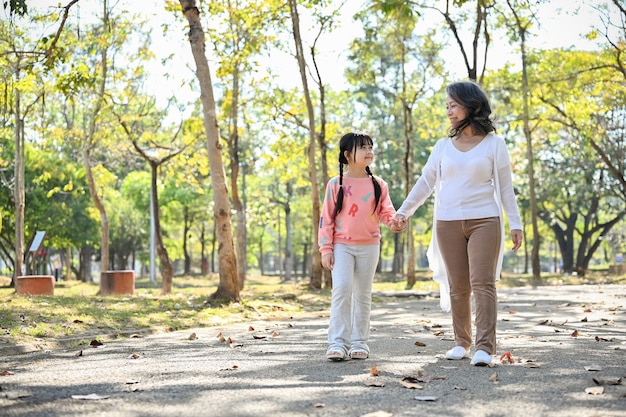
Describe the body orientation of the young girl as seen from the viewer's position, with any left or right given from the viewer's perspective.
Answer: facing the viewer

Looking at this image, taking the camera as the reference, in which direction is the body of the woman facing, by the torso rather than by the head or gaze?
toward the camera

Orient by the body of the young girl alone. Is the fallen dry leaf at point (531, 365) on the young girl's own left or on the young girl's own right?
on the young girl's own left

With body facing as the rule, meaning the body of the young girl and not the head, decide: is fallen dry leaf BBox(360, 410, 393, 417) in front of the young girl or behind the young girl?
in front

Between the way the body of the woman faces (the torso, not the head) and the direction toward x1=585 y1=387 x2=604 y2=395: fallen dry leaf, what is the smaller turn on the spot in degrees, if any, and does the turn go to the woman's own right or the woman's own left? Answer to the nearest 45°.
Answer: approximately 45° to the woman's own left

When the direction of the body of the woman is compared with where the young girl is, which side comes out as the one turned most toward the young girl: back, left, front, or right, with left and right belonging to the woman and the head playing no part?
right

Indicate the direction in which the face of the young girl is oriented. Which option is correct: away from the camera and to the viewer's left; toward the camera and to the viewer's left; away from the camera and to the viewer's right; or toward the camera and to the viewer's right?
toward the camera and to the viewer's right

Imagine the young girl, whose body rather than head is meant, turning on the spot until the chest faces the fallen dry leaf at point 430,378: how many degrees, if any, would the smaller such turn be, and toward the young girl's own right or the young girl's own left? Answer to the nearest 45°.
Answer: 0° — they already face it

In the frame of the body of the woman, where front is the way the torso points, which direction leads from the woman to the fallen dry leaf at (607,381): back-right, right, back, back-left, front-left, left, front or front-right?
front-left

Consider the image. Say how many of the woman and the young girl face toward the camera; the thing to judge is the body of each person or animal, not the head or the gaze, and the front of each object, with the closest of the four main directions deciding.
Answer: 2
